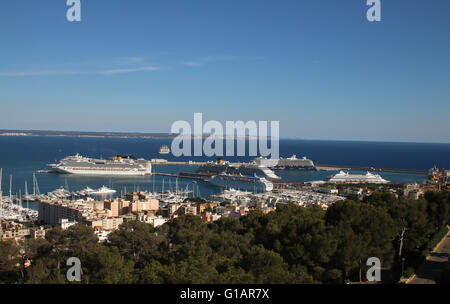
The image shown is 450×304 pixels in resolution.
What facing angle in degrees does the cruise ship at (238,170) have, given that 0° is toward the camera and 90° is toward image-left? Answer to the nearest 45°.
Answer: approximately 315°

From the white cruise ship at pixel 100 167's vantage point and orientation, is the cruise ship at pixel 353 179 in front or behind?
behind

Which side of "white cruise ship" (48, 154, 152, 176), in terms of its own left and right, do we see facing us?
left

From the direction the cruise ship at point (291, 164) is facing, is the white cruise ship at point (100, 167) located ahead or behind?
ahead

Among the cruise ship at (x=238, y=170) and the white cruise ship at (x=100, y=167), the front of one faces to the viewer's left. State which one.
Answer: the white cruise ship

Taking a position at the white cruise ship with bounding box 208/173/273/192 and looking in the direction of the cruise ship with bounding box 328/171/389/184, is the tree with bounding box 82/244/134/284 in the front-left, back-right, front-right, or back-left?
back-right

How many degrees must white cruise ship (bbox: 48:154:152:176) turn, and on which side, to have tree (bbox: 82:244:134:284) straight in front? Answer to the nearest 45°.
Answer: approximately 90° to its left

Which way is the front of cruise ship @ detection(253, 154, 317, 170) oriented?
to the viewer's left
